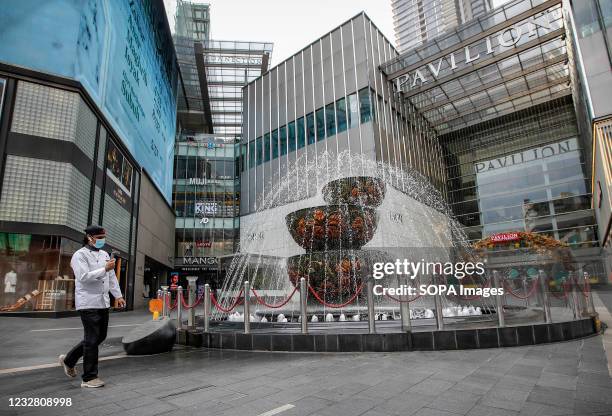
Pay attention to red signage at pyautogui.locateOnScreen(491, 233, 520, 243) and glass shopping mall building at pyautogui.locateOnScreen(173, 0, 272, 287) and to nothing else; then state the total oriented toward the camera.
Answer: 2

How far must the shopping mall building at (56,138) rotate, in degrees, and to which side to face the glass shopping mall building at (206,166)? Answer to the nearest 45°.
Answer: approximately 90° to its left

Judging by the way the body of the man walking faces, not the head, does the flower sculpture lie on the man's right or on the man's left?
on the man's left

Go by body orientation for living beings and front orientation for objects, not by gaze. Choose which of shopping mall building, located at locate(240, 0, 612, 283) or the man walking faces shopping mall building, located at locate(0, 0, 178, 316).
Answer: shopping mall building, located at locate(240, 0, 612, 283)

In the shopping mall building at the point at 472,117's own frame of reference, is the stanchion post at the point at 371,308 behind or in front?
in front

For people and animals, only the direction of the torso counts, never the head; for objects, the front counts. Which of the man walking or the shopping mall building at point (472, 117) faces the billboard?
the shopping mall building

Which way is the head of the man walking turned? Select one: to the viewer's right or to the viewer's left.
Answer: to the viewer's right

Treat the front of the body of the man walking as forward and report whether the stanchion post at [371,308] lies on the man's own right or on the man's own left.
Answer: on the man's own left

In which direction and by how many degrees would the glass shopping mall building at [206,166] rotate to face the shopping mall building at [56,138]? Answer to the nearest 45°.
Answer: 0° — it already faces it

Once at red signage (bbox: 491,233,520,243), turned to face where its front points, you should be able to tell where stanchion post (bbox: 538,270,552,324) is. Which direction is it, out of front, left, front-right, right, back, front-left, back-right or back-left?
front

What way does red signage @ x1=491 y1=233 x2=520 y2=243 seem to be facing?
toward the camera

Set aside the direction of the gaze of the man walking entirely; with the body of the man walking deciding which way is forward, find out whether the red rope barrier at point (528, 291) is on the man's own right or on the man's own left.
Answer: on the man's own left

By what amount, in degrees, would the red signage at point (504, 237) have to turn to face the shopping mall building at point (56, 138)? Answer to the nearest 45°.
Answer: approximately 45° to its right

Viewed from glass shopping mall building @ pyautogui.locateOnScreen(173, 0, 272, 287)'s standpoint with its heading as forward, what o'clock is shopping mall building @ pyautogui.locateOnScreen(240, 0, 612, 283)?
The shopping mall building is roughly at 10 o'clock from the glass shopping mall building.
